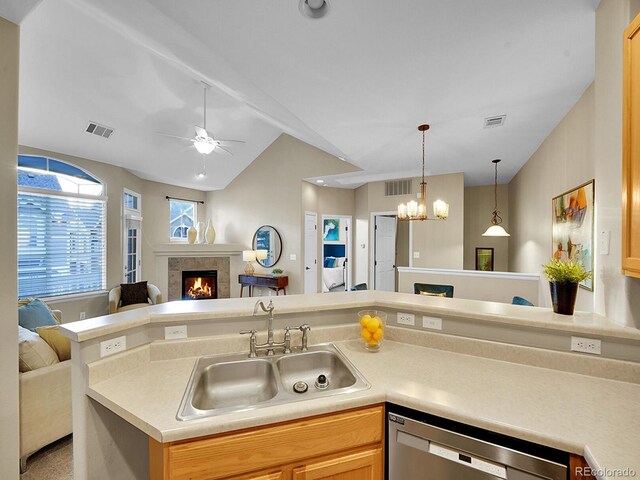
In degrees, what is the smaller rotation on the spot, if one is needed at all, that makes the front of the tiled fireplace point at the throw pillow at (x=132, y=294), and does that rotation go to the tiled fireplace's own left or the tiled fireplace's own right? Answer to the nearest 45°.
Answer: approximately 45° to the tiled fireplace's own right

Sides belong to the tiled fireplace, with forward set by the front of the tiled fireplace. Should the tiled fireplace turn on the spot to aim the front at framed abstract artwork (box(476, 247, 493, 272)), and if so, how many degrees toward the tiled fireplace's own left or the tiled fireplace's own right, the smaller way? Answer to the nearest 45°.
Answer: approximately 90° to the tiled fireplace's own left

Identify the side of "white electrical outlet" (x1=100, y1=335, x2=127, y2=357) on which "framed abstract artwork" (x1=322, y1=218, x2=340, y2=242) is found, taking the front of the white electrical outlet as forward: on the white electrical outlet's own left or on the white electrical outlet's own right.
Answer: on the white electrical outlet's own left

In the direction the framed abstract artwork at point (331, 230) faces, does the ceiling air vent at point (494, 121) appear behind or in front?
in front

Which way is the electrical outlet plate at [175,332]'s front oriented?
toward the camera

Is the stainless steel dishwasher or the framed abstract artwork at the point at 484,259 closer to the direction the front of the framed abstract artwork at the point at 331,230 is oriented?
the stainless steel dishwasher

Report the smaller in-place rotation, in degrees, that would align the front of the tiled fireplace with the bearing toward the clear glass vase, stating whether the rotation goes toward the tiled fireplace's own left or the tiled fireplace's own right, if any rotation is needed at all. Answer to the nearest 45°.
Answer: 0° — it already faces it

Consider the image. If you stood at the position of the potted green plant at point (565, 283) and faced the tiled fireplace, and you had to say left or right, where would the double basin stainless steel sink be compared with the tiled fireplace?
left

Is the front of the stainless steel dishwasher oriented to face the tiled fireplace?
no

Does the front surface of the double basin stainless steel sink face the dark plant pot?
no

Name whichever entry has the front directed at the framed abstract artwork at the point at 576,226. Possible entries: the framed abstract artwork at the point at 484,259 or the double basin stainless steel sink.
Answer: the framed abstract artwork at the point at 484,259

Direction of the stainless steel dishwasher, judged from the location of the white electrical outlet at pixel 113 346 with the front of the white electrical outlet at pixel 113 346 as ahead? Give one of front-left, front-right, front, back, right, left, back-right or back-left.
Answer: front

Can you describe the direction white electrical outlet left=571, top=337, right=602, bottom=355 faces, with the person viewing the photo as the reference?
facing the viewer

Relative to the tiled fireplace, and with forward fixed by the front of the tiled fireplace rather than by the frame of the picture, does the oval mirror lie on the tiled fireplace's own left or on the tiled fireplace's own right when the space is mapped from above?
on the tiled fireplace's own left

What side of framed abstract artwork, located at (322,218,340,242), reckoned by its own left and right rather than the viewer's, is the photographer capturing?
front
